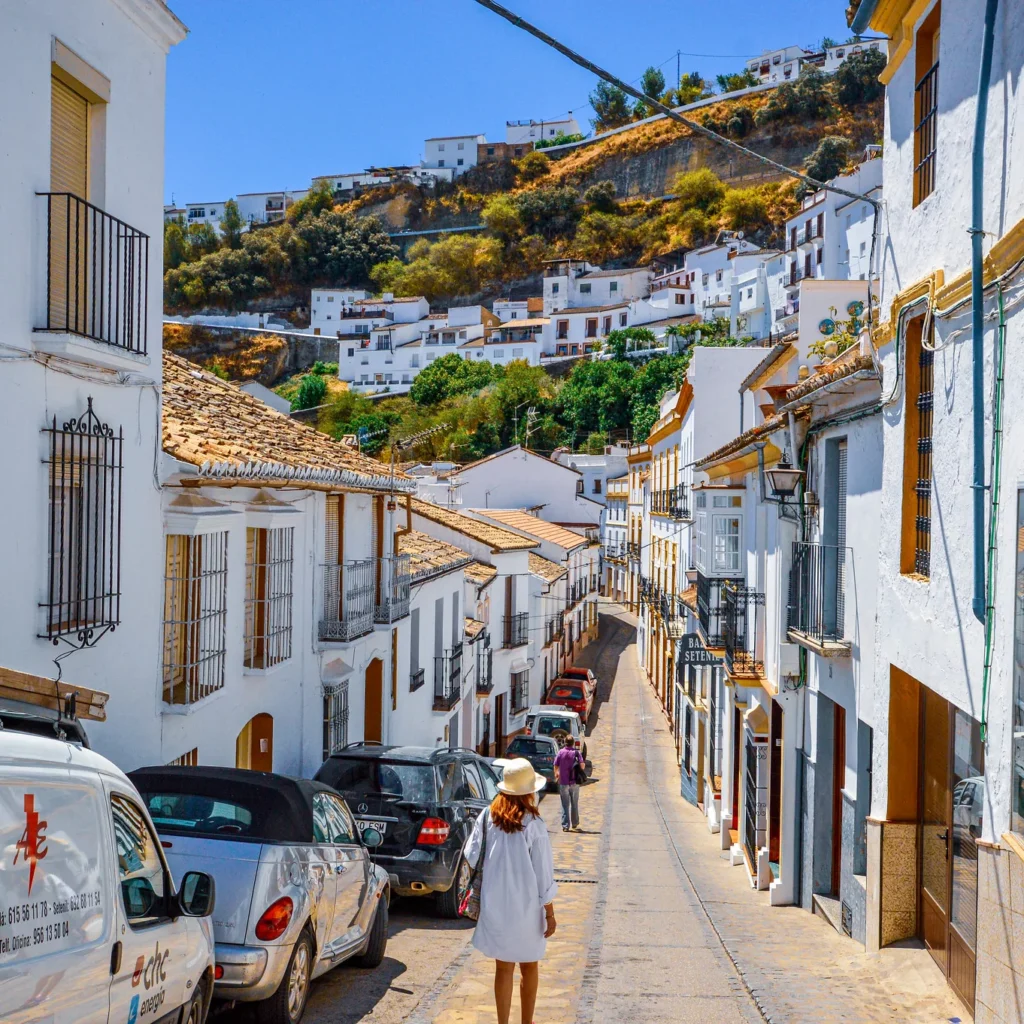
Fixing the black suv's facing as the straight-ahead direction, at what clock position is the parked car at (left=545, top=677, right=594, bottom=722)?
The parked car is roughly at 11 o'clock from the black suv.

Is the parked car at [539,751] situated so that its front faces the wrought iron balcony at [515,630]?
yes

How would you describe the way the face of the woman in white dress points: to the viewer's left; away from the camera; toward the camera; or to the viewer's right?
away from the camera

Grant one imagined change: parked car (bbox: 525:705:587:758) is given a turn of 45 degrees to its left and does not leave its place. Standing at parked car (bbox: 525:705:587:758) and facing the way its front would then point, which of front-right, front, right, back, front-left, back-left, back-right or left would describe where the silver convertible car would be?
back-left

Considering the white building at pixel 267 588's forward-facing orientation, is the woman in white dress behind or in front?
in front

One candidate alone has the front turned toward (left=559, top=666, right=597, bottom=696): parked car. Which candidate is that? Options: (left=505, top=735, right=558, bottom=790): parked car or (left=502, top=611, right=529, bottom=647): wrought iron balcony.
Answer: (left=505, top=735, right=558, bottom=790): parked car

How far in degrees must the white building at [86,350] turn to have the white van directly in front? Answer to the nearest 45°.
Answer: approximately 45° to its right

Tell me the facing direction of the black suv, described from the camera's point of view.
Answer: facing away from the viewer and to the right of the viewer

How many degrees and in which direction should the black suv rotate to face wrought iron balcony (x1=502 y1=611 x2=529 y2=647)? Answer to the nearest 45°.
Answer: approximately 45° to its left

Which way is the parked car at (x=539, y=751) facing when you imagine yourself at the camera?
facing away from the viewer

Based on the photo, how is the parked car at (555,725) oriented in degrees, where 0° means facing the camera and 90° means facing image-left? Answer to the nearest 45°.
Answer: approximately 180°

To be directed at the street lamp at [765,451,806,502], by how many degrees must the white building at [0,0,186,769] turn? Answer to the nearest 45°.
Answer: approximately 45° to its left

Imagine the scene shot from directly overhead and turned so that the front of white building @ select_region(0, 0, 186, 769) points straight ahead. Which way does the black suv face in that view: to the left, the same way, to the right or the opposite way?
to the left
